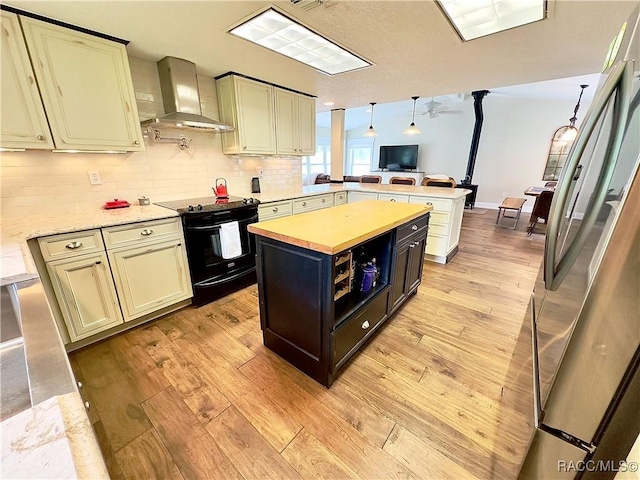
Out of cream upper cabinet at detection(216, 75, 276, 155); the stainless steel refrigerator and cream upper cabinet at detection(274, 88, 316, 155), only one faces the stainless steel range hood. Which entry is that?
the stainless steel refrigerator

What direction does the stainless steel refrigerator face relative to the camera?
to the viewer's left

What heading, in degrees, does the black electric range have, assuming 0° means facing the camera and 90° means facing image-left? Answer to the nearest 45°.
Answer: approximately 315°

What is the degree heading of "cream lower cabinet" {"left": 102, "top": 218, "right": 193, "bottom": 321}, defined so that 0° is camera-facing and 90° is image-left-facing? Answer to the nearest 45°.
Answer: approximately 315°

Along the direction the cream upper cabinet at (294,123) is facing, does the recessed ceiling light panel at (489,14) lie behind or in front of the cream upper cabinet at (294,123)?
in front

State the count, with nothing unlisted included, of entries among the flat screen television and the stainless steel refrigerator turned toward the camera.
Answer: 1

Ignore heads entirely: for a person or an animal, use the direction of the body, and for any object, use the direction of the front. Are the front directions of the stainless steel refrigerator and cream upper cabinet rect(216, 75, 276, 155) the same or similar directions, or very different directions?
very different directions

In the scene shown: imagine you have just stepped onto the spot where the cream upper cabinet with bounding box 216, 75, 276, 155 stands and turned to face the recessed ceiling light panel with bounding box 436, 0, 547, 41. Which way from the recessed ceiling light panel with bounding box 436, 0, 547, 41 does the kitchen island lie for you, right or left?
right

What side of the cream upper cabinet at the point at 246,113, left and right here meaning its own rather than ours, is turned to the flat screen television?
left

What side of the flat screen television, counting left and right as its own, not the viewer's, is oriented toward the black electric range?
front

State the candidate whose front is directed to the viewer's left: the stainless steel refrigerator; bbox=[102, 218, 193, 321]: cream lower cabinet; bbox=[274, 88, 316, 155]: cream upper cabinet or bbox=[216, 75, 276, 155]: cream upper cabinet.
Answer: the stainless steel refrigerator

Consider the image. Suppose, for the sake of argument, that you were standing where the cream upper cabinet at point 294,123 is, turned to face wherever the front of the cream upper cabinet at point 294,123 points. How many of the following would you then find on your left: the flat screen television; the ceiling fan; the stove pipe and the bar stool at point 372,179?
4
